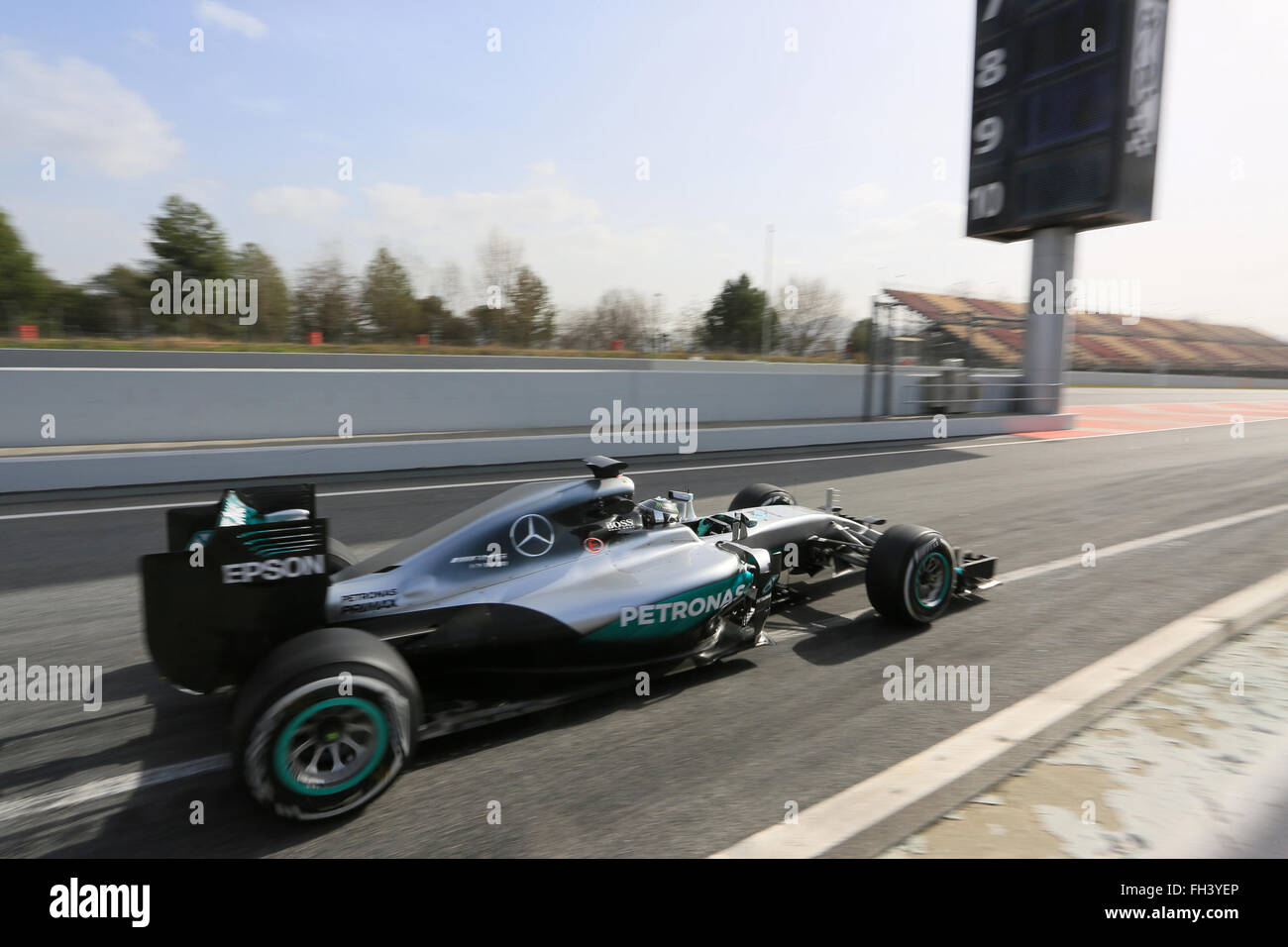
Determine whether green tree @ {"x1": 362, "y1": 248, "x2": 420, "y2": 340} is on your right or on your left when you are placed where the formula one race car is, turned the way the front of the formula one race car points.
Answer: on your left

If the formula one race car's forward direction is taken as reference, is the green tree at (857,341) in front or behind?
in front

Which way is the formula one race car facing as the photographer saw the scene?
facing away from the viewer and to the right of the viewer

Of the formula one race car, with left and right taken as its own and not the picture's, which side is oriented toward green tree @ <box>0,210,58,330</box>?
left

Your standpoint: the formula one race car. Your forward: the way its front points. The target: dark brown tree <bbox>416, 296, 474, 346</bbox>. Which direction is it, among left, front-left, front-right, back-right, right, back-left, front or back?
front-left

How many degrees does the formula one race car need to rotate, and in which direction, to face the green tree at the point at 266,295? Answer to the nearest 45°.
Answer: approximately 45° to its left

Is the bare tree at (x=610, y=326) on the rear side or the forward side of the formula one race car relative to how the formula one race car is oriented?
on the forward side

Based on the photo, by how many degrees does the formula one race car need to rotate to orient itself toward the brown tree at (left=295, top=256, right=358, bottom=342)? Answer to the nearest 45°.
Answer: approximately 45° to its left
